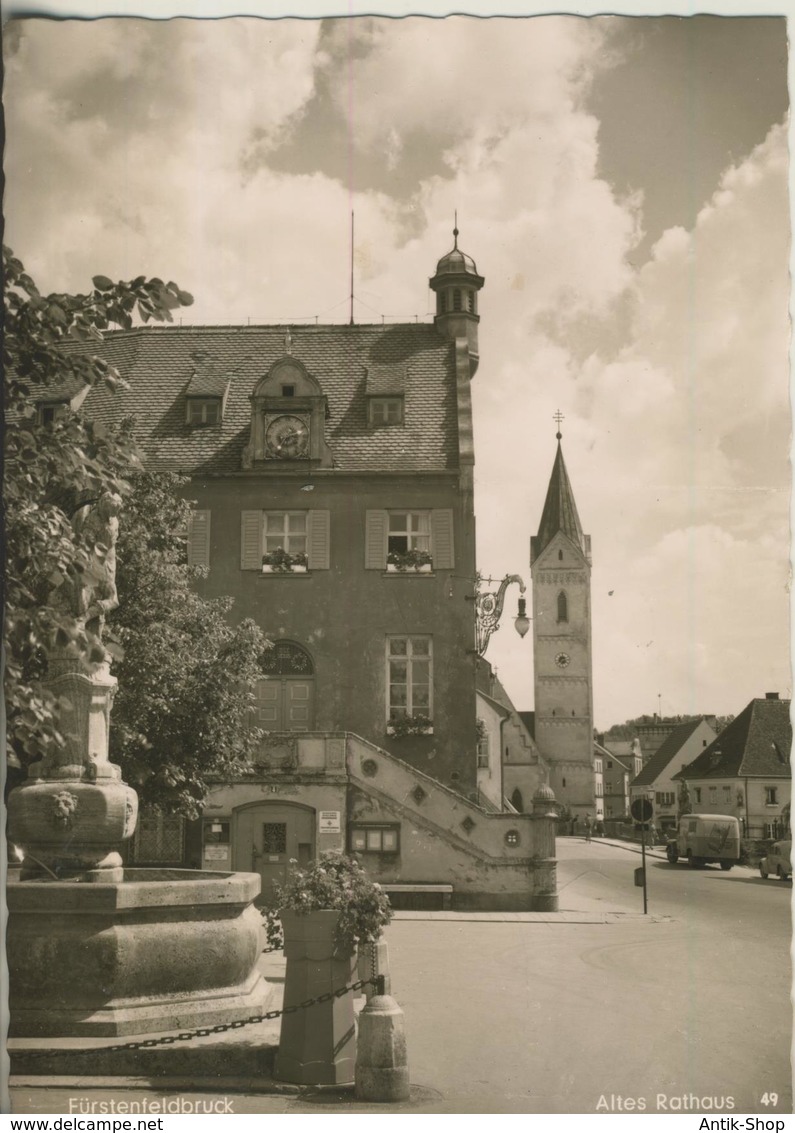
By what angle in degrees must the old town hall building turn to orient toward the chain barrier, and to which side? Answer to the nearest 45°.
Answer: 0° — it already faces it

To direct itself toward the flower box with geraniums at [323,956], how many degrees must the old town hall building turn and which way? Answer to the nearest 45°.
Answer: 0° — it already faces it

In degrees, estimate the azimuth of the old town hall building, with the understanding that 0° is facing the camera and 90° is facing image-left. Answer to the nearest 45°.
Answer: approximately 0°

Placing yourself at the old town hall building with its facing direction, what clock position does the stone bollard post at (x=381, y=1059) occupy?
The stone bollard post is roughly at 12 o'clock from the old town hall building.
